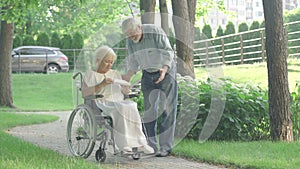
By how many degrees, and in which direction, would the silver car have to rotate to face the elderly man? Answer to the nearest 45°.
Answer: approximately 90° to its left

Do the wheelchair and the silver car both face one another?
no

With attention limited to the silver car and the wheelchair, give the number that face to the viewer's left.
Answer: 1

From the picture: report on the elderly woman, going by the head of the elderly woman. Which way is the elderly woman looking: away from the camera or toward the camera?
toward the camera

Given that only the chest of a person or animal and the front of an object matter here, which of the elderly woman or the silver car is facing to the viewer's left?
the silver car

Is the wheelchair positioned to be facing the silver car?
no

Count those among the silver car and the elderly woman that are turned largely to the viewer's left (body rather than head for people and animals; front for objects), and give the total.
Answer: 1

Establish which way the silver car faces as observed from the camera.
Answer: facing to the left of the viewer

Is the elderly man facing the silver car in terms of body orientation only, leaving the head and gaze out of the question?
no

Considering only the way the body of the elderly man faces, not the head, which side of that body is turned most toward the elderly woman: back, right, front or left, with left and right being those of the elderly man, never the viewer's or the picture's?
front

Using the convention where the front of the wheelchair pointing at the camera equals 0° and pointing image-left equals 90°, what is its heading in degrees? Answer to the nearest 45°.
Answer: approximately 315°

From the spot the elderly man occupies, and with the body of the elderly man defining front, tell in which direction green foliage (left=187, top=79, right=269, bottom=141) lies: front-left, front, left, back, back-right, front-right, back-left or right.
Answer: back

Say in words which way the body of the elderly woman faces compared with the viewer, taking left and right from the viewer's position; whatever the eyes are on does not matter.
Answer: facing the viewer and to the right of the viewer

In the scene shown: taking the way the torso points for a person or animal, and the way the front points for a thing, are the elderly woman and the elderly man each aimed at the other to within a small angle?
no

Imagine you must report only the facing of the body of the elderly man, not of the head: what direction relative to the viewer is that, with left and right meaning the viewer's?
facing the viewer and to the left of the viewer

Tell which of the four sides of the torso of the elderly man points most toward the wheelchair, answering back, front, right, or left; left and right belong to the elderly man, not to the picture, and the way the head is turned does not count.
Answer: front

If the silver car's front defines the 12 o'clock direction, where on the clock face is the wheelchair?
The wheelchair is roughly at 9 o'clock from the silver car.
